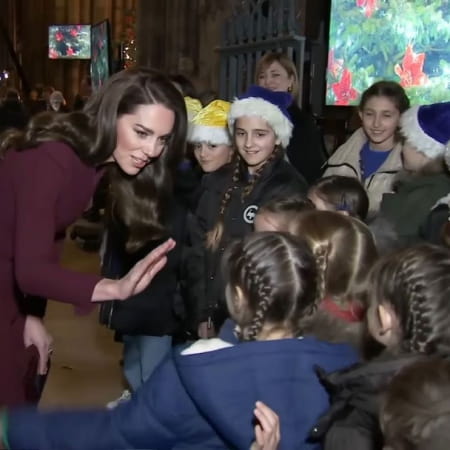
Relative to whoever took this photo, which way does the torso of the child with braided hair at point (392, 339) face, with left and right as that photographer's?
facing away from the viewer and to the left of the viewer

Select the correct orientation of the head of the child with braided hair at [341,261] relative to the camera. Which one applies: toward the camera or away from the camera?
away from the camera

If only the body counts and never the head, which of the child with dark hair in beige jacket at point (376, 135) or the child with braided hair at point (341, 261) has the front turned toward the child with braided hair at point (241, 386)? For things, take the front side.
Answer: the child with dark hair in beige jacket

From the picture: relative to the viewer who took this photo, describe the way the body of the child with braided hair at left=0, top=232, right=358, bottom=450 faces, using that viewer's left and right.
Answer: facing away from the viewer and to the left of the viewer

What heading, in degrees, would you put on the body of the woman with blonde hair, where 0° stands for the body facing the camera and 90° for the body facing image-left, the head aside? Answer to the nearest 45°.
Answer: approximately 45°

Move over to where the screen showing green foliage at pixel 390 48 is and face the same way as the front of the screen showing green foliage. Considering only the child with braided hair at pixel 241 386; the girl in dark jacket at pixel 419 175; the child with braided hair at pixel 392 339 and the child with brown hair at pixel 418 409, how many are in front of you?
4

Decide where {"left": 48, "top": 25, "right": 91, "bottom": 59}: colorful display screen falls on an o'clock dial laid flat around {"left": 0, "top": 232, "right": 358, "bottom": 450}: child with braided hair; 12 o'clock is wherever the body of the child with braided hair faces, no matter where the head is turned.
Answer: The colorful display screen is roughly at 1 o'clock from the child with braided hair.

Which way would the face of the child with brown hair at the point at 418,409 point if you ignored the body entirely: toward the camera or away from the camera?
away from the camera

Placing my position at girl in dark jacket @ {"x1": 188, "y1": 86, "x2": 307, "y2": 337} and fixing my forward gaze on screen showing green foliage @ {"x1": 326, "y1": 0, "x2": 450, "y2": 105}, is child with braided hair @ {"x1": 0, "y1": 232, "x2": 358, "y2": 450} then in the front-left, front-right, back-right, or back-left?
back-right

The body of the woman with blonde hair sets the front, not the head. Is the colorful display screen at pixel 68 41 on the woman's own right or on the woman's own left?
on the woman's own right

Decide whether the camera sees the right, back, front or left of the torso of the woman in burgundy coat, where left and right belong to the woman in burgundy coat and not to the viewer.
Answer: right

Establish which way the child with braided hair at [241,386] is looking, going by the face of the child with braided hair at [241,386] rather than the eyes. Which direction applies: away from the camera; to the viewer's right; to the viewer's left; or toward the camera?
away from the camera

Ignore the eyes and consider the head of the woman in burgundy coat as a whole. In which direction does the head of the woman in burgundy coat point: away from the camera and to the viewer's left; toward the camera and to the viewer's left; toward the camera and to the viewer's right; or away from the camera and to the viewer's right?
toward the camera and to the viewer's right

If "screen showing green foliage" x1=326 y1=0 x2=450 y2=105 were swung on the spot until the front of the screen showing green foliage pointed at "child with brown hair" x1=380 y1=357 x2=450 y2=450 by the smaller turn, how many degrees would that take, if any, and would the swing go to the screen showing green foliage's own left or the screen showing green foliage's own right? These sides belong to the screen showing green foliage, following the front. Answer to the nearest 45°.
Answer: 0° — it already faces them
